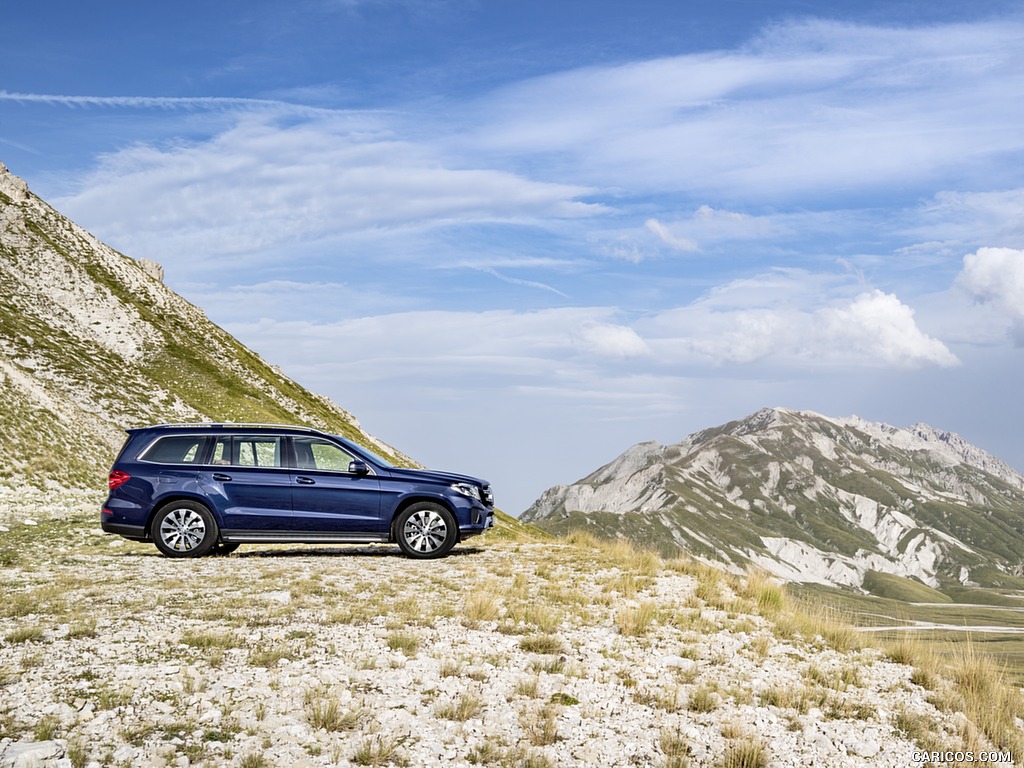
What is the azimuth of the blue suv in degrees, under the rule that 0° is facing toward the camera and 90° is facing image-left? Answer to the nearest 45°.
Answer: approximately 270°
